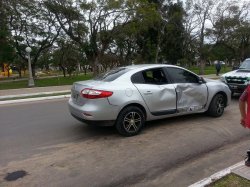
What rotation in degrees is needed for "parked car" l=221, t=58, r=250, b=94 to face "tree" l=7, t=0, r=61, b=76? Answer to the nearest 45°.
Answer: approximately 90° to its right

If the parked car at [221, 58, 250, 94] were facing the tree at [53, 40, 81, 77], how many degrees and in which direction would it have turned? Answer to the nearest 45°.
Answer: approximately 90° to its right

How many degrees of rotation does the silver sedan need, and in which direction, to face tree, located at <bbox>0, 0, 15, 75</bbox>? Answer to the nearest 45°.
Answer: approximately 90° to its left

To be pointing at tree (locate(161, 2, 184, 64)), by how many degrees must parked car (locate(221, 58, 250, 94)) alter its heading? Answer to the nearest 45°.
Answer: approximately 135° to its right

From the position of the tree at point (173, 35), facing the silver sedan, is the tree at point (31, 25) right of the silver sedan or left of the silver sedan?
right

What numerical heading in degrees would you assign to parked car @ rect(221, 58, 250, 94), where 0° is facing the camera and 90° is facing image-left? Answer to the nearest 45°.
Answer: approximately 45°

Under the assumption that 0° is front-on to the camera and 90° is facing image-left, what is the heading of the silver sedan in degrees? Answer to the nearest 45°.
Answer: approximately 225°

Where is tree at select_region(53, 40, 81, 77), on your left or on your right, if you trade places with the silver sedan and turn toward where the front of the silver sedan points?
on your left

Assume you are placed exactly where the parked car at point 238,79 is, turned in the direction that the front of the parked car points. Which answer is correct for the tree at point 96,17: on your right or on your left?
on your right

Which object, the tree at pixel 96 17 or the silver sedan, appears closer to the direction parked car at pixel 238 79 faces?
the silver sedan

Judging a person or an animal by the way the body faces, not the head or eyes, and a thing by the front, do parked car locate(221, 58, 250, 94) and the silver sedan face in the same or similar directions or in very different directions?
very different directions
